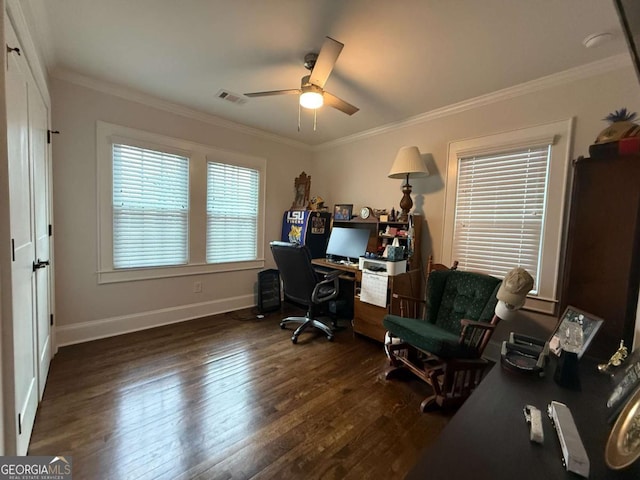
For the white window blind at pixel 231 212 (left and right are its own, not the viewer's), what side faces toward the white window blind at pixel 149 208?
right

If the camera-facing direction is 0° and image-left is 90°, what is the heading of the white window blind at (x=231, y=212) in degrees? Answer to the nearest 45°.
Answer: approximately 315°

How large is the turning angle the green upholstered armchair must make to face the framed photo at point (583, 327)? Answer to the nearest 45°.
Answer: approximately 90° to its left

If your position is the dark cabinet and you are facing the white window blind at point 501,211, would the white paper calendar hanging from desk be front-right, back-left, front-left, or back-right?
front-left

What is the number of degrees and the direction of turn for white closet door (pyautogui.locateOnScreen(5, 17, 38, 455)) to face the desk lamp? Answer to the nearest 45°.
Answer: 0° — it already faces it

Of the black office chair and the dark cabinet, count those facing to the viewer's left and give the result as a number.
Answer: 1

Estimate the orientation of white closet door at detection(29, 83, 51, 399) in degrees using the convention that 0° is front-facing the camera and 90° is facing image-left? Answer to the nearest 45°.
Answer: approximately 270°

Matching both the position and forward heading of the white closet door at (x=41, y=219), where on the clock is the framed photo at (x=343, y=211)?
The framed photo is roughly at 12 o'clock from the white closet door.

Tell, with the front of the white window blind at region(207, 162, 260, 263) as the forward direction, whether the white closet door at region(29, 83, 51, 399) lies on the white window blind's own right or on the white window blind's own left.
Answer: on the white window blind's own right

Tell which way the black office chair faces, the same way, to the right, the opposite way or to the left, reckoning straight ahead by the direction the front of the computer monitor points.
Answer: the opposite way

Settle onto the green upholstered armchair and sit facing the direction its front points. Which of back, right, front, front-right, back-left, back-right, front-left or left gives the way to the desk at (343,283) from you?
right

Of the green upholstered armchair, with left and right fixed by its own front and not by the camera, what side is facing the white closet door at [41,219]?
front

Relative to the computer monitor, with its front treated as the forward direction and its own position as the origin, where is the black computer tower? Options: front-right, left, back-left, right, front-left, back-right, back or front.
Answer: front-right

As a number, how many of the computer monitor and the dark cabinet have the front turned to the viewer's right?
0

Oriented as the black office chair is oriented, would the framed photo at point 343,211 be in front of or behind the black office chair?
in front

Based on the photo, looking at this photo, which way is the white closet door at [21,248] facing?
to the viewer's right

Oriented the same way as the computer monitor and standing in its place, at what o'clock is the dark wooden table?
The dark wooden table is roughly at 10 o'clock from the computer monitor.

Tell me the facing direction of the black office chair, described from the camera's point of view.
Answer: facing away from the viewer and to the right of the viewer

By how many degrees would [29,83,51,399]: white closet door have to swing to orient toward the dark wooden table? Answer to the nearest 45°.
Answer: approximately 90° to its right

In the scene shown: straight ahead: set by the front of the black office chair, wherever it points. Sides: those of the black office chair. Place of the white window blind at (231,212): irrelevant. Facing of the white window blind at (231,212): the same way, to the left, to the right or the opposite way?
to the right
